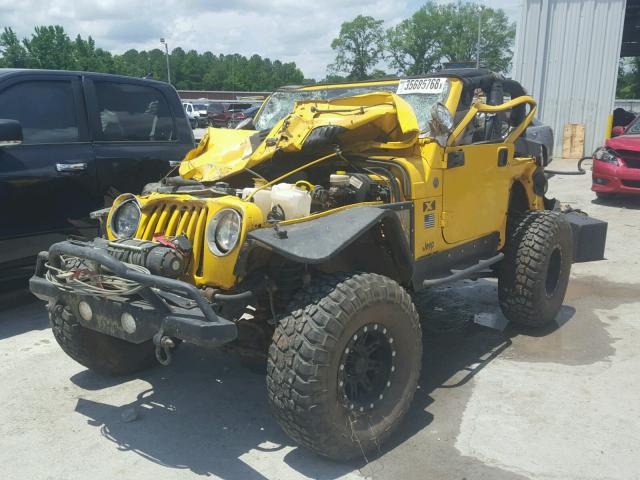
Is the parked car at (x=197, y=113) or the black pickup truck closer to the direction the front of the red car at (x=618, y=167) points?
the black pickup truck

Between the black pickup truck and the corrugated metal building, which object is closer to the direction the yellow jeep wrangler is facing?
the black pickup truck

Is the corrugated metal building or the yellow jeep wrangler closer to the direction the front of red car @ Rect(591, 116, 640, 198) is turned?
the yellow jeep wrangler

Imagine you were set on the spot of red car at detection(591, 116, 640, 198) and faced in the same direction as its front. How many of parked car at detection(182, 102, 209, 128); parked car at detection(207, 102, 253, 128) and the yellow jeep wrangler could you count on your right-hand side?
2

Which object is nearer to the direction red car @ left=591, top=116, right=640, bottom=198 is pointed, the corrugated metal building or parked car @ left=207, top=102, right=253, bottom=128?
the parked car

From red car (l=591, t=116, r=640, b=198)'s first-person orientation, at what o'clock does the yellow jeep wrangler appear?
The yellow jeep wrangler is roughly at 11 o'clock from the red car.

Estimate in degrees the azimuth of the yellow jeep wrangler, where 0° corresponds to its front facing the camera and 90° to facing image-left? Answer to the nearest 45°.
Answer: approximately 45°

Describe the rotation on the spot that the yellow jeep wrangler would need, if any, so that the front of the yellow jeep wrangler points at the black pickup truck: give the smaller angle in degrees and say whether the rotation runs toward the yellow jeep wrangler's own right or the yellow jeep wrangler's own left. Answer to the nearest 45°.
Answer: approximately 90° to the yellow jeep wrangler's own right

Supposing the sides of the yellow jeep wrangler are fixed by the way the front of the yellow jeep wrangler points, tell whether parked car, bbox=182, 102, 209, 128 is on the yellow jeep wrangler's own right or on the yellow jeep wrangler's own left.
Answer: on the yellow jeep wrangler's own right

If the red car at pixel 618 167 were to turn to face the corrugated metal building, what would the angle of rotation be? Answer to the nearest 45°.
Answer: approximately 135° to its right

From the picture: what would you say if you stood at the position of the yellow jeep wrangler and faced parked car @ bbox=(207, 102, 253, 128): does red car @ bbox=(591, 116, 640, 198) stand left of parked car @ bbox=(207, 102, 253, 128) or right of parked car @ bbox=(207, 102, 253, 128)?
right

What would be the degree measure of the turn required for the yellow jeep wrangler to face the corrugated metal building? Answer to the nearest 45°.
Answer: approximately 180°
